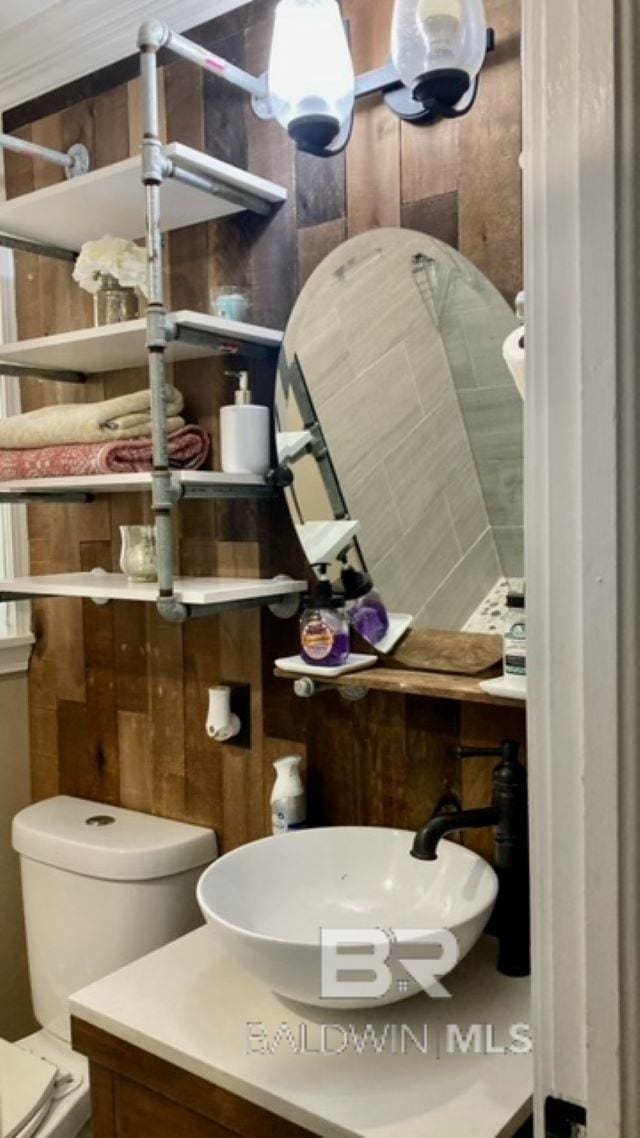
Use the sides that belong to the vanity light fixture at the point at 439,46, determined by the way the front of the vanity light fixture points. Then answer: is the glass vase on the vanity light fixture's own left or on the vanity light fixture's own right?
on the vanity light fixture's own right

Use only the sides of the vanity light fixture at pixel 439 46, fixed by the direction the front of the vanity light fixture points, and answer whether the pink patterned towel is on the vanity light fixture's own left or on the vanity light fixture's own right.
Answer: on the vanity light fixture's own right

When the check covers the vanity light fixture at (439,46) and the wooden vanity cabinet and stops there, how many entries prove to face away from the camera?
0

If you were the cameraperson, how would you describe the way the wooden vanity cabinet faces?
facing the viewer and to the left of the viewer

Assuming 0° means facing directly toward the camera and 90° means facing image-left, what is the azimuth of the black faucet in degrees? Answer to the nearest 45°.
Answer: approximately 90°
